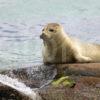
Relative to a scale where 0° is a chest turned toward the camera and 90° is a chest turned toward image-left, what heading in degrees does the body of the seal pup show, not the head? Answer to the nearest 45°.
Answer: approximately 90°

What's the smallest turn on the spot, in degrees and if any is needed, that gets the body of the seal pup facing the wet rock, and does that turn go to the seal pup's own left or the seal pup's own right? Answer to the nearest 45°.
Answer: approximately 45° to the seal pup's own left

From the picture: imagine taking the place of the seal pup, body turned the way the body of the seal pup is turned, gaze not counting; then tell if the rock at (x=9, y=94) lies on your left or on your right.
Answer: on your left
